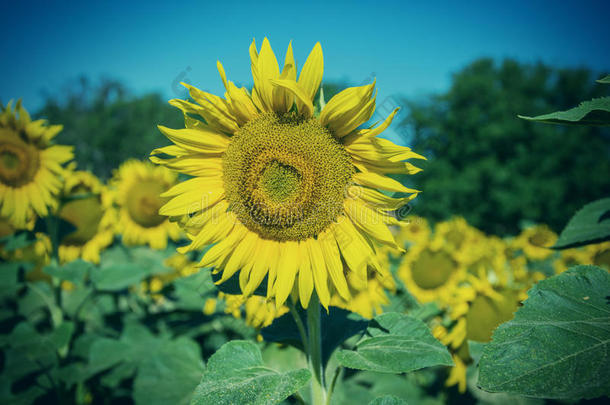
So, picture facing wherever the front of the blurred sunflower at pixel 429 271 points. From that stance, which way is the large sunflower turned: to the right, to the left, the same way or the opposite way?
the same way

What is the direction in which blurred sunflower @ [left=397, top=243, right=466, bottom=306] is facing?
toward the camera

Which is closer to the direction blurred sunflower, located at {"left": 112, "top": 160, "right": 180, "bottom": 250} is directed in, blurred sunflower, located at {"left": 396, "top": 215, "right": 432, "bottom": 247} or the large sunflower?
the large sunflower

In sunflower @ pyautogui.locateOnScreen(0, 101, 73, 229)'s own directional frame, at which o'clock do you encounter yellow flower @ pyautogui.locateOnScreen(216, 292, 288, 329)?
The yellow flower is roughly at 11 o'clock from the sunflower.

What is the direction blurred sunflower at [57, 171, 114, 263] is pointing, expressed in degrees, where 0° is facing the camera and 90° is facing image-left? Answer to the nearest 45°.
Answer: approximately 0°

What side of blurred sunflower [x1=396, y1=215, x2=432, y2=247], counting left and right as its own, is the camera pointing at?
front

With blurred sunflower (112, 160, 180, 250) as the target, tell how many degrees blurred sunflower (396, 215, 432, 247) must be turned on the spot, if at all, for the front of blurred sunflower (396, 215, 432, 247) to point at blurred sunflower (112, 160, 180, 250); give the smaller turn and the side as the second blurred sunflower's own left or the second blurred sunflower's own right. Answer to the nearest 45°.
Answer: approximately 45° to the second blurred sunflower's own right

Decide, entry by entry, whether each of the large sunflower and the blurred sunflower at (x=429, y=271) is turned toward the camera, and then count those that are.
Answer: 2

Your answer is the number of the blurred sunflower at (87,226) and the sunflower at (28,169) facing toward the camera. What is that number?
2

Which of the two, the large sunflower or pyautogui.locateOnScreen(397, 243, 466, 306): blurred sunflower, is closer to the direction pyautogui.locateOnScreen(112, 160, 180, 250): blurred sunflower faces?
the large sunflower

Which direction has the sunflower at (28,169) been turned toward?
toward the camera
